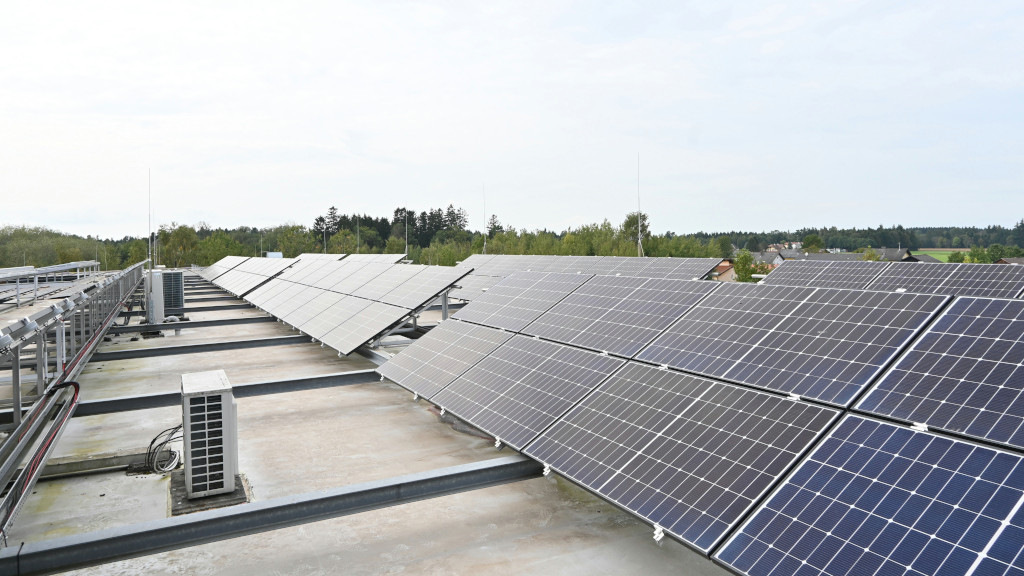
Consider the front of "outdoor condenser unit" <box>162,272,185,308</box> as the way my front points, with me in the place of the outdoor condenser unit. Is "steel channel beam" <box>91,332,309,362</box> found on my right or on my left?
on my right

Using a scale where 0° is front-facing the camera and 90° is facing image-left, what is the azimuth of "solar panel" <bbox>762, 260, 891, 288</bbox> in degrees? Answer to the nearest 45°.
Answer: approximately 45°

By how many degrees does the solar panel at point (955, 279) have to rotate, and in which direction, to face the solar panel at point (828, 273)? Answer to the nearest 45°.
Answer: approximately 90° to its right

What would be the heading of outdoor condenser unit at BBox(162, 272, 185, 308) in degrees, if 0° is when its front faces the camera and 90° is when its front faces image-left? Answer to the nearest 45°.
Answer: approximately 270°

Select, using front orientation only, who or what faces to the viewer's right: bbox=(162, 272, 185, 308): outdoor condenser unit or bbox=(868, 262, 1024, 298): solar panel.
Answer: the outdoor condenser unit
